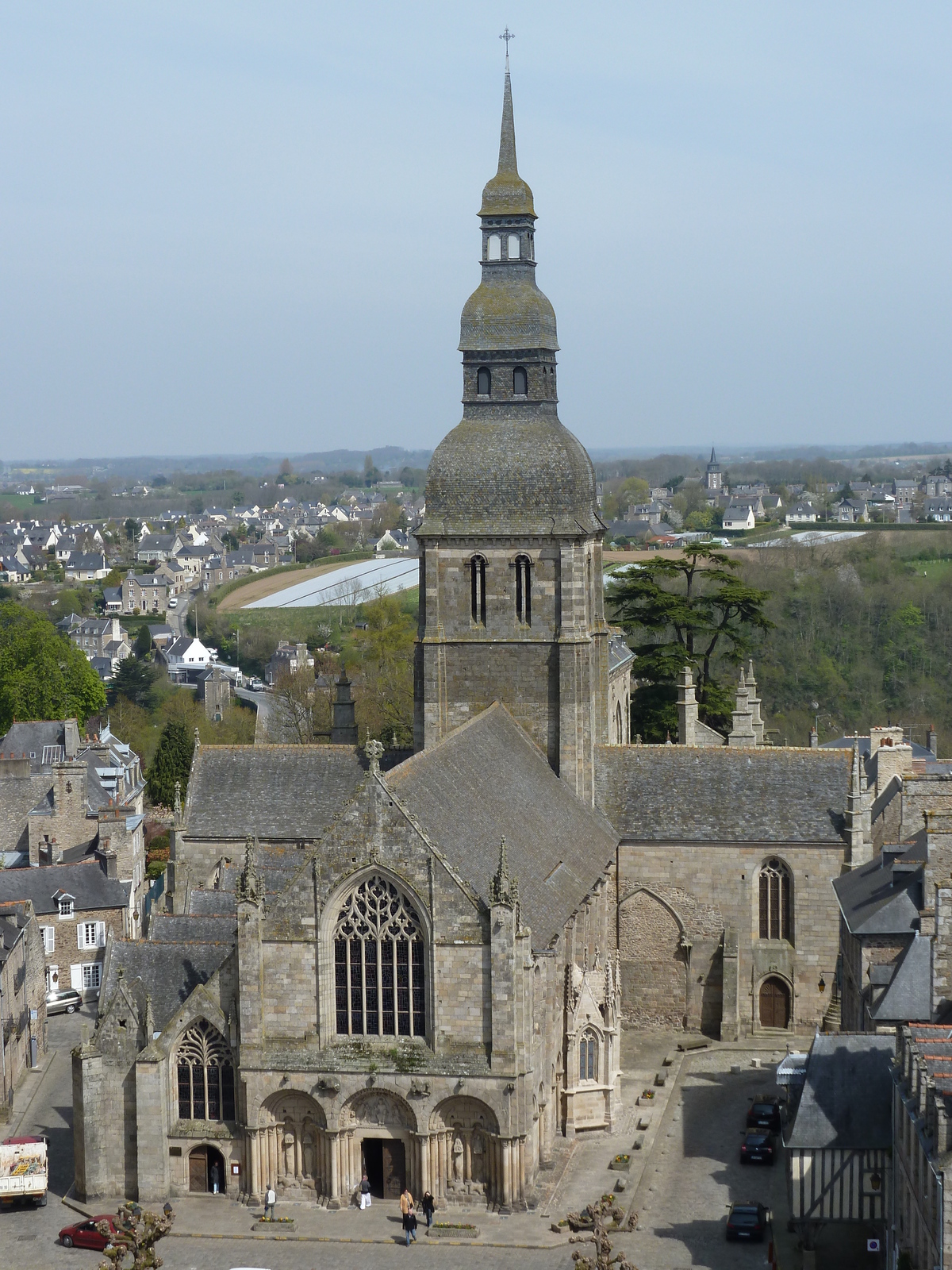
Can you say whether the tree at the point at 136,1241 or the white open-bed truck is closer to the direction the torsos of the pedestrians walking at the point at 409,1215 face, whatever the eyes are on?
the tree

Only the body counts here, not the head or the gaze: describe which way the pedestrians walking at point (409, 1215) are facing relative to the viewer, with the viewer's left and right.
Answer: facing the viewer

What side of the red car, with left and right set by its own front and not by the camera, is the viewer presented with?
left

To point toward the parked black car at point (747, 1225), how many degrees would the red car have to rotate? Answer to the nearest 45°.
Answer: approximately 180°
